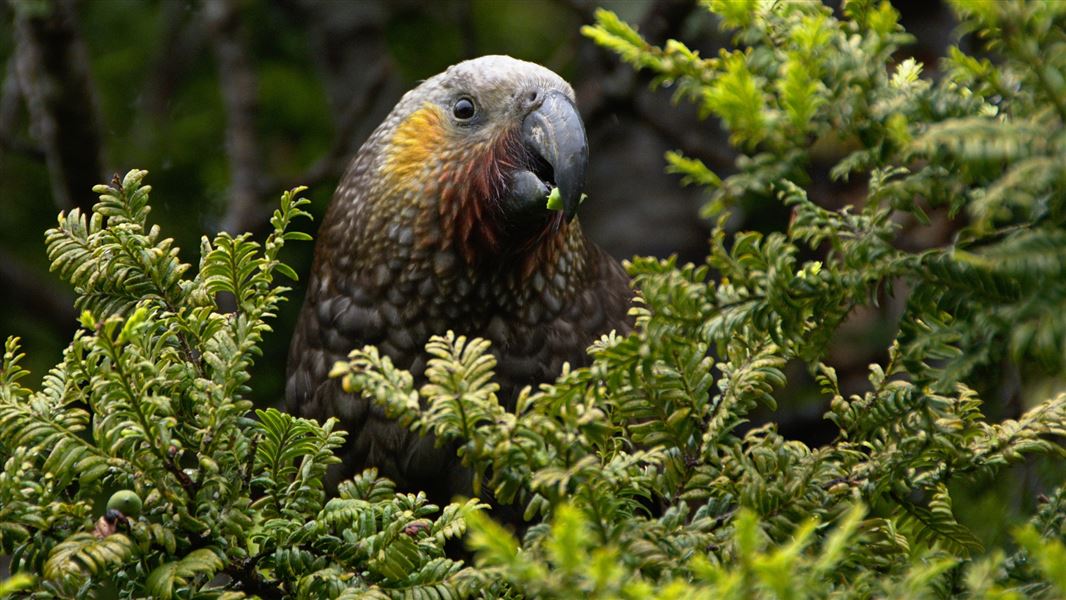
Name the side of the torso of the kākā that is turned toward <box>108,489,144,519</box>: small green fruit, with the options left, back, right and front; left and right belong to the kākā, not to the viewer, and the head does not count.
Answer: right

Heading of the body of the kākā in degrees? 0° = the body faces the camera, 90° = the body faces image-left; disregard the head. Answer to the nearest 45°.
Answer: approximately 315°
